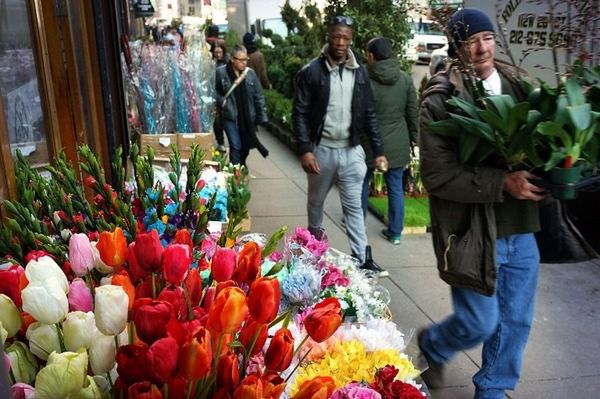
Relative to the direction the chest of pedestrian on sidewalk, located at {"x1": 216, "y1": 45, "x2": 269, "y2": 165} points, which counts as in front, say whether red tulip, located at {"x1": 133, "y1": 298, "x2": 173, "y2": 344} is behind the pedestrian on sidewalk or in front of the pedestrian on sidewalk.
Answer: in front

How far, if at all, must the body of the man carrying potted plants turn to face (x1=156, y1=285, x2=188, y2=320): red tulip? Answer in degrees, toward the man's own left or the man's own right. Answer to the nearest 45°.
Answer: approximately 45° to the man's own right

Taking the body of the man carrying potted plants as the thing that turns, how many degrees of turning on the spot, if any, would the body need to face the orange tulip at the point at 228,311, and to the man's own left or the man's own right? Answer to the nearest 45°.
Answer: approximately 45° to the man's own right

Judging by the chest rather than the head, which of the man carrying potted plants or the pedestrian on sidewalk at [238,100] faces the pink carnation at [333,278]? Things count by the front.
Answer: the pedestrian on sidewalk

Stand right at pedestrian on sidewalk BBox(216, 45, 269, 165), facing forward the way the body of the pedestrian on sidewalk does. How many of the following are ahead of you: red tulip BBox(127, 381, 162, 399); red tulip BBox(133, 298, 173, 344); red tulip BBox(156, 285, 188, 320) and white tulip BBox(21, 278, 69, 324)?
4

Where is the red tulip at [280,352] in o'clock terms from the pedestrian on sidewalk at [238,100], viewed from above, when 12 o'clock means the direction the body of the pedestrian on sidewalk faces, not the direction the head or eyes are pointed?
The red tulip is roughly at 12 o'clock from the pedestrian on sidewalk.

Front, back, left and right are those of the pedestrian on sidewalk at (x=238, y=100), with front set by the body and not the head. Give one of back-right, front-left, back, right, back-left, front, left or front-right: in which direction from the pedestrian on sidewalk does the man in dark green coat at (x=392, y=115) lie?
front-left

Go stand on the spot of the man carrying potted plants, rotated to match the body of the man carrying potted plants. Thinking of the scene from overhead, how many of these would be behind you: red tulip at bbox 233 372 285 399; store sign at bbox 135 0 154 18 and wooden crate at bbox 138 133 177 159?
2

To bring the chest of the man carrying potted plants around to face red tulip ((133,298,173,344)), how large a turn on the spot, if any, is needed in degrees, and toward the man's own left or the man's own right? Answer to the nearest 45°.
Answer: approximately 45° to the man's own right

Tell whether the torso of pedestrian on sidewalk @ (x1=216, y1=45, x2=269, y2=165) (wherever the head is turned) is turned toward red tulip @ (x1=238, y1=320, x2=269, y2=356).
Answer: yes

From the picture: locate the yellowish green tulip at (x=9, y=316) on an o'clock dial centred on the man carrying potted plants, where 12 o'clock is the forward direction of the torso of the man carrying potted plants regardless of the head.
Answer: The yellowish green tulip is roughly at 2 o'clock from the man carrying potted plants.

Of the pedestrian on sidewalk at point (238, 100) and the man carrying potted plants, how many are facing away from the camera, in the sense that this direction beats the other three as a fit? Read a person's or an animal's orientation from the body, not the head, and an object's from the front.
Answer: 0

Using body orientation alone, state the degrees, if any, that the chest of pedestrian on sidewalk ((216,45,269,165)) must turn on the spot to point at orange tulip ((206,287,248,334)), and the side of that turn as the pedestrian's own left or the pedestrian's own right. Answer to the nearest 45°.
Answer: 0° — they already face it
